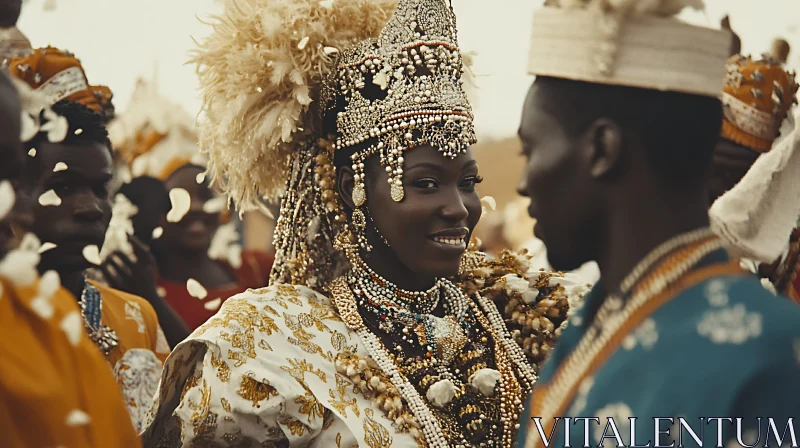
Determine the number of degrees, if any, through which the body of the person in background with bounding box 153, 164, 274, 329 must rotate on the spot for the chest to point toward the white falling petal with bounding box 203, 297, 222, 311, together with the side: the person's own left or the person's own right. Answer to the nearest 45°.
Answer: approximately 45° to the person's own right

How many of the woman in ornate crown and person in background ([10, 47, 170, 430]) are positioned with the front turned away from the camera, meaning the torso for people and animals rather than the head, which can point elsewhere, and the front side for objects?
0

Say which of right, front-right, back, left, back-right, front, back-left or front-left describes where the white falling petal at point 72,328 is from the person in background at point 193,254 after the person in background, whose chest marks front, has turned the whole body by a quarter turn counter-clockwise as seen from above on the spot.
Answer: back-right

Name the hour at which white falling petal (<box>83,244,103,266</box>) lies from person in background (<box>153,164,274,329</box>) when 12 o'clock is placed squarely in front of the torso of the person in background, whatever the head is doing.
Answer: The white falling petal is roughly at 2 o'clock from the person in background.

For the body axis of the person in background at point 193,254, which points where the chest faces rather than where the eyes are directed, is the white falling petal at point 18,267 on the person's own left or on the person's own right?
on the person's own right

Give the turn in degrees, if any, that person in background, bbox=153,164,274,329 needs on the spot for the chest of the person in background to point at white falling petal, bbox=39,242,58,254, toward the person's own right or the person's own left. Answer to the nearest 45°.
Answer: approximately 45° to the person's own right

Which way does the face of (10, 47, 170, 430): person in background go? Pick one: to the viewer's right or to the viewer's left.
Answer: to the viewer's right

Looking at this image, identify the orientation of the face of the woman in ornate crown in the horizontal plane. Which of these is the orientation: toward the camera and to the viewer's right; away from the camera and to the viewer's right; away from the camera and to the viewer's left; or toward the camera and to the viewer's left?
toward the camera and to the viewer's right
